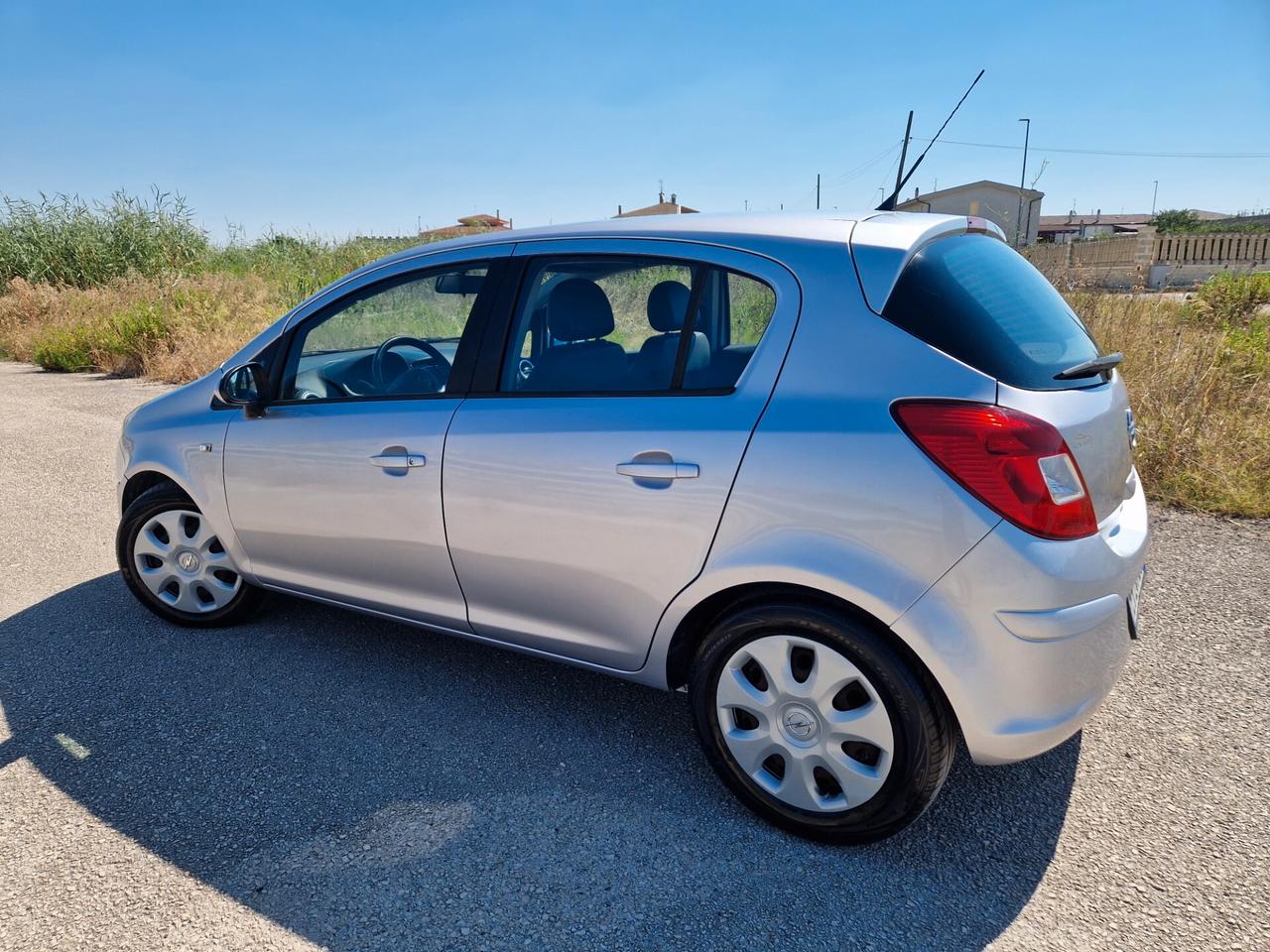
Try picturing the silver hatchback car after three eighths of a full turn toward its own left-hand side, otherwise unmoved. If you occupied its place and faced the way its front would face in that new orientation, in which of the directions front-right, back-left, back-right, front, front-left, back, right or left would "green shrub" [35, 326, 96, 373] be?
back-right

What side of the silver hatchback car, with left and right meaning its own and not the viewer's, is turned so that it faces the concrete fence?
right

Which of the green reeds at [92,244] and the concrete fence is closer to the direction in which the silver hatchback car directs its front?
the green reeds

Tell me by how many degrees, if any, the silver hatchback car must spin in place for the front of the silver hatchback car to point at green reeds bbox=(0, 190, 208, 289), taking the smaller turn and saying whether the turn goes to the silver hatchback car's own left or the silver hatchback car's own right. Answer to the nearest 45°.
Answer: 0° — it already faces it

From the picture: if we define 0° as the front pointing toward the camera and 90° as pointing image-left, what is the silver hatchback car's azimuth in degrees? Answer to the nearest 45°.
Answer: approximately 135°
